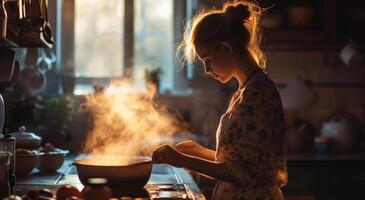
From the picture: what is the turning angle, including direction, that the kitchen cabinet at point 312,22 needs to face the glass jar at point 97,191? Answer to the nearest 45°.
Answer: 0° — it already faces it

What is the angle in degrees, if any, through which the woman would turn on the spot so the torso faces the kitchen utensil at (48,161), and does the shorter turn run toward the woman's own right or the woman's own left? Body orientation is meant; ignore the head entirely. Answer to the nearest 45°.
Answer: approximately 45° to the woman's own right

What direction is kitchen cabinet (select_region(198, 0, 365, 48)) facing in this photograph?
toward the camera

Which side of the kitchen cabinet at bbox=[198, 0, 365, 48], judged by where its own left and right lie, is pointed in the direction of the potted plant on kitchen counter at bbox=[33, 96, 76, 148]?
right

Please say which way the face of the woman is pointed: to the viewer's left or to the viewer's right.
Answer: to the viewer's left

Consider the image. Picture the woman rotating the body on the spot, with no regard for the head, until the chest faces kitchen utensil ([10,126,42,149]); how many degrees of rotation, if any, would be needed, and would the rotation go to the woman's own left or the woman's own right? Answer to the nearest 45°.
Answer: approximately 45° to the woman's own right

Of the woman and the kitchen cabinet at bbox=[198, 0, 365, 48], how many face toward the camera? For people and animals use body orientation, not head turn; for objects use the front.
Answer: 1

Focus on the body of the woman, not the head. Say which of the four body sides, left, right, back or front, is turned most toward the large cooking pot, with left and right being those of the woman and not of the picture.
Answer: front

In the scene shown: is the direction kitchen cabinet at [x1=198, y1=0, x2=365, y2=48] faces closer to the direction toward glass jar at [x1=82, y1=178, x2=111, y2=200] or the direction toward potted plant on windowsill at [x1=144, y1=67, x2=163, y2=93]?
the glass jar

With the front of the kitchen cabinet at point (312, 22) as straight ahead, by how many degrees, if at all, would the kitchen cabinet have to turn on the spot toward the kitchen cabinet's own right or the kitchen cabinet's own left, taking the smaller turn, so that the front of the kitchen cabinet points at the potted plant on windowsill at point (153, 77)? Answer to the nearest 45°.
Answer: approximately 90° to the kitchen cabinet's own right

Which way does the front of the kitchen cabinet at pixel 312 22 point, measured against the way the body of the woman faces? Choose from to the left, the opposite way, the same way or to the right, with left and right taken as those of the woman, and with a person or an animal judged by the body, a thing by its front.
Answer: to the left

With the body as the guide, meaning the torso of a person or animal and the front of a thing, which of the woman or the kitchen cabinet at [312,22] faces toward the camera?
the kitchen cabinet

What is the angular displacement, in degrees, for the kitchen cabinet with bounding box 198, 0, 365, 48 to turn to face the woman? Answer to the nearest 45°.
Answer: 0° — it already faces them

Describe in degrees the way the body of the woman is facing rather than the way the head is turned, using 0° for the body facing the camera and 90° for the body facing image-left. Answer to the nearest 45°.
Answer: approximately 90°
